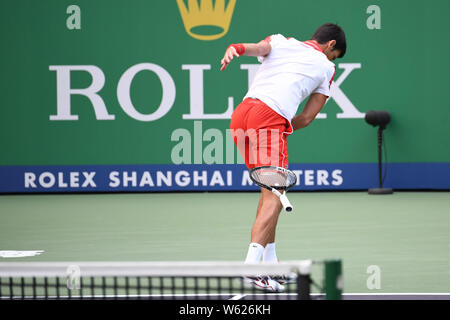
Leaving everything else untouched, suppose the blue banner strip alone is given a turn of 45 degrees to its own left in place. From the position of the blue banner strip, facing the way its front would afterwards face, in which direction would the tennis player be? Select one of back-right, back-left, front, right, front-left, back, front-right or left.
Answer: front-right

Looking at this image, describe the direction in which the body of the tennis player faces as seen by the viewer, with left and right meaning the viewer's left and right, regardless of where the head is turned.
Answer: facing away from the viewer and to the right of the viewer

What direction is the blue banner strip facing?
toward the camera

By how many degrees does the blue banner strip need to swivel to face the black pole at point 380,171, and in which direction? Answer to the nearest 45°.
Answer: approximately 90° to its left
